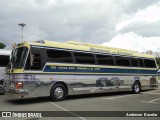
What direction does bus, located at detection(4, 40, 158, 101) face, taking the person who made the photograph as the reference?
facing the viewer and to the left of the viewer
